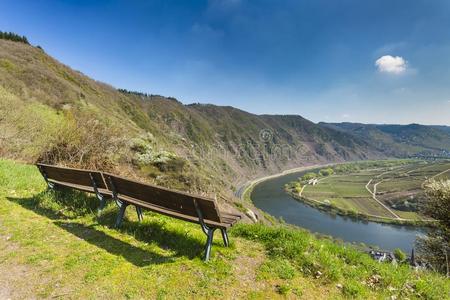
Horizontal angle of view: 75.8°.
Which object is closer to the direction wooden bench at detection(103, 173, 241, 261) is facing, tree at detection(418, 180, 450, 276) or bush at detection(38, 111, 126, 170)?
the tree

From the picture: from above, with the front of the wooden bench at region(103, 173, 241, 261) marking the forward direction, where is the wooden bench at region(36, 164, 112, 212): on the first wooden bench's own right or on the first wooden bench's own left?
on the first wooden bench's own left

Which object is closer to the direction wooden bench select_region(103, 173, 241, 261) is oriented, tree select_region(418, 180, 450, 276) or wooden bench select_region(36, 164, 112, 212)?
the tree

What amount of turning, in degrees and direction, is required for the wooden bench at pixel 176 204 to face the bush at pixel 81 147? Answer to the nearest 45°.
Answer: approximately 90° to its left

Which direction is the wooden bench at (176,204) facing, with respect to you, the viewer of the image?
facing away from the viewer and to the right of the viewer

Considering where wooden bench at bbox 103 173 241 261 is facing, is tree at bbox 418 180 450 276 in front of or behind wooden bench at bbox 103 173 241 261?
in front
